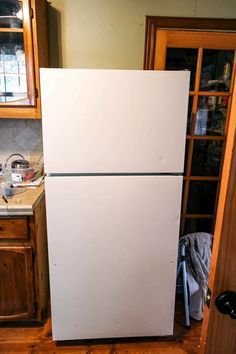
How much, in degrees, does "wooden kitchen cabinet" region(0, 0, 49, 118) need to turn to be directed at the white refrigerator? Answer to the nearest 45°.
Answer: approximately 45° to its left

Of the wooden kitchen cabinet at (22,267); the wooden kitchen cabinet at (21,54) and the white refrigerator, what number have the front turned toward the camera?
3

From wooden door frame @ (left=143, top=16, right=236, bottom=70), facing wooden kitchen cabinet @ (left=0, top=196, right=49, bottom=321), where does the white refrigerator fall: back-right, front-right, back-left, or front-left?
front-left

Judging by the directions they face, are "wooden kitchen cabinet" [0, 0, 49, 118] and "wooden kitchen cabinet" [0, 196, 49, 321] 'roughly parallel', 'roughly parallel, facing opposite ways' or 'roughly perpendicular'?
roughly parallel

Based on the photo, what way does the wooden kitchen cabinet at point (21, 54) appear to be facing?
toward the camera

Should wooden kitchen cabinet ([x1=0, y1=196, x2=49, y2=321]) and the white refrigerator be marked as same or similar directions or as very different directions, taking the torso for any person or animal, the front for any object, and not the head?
same or similar directions

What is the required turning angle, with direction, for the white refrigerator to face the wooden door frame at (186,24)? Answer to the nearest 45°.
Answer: approximately 135° to its left

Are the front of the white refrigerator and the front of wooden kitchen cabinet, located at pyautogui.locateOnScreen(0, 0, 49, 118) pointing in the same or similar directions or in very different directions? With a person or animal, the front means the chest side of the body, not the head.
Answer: same or similar directions

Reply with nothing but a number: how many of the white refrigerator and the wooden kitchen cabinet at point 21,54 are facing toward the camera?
2

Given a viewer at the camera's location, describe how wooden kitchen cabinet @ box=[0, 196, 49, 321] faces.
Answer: facing the viewer

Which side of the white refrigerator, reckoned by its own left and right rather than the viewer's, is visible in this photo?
front
